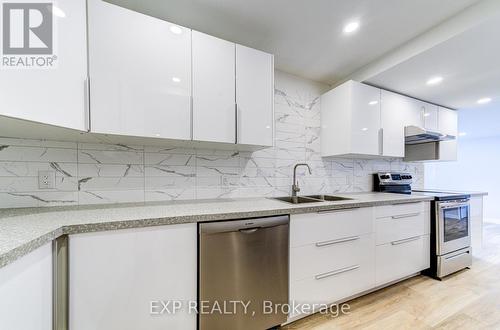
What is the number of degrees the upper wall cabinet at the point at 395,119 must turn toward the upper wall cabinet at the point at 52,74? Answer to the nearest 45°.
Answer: approximately 90° to its right

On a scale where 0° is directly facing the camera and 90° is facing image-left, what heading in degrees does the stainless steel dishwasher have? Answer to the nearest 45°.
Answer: approximately 315°

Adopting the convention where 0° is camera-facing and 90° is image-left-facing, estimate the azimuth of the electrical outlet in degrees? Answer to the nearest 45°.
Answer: approximately 0°

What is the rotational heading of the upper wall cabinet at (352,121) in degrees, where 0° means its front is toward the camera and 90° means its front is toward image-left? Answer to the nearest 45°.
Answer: approximately 315°

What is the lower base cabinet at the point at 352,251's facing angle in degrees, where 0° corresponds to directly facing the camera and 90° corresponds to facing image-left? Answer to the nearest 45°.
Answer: approximately 315°

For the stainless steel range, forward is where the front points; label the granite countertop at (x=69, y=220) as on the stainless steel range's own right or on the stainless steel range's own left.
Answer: on the stainless steel range's own right
